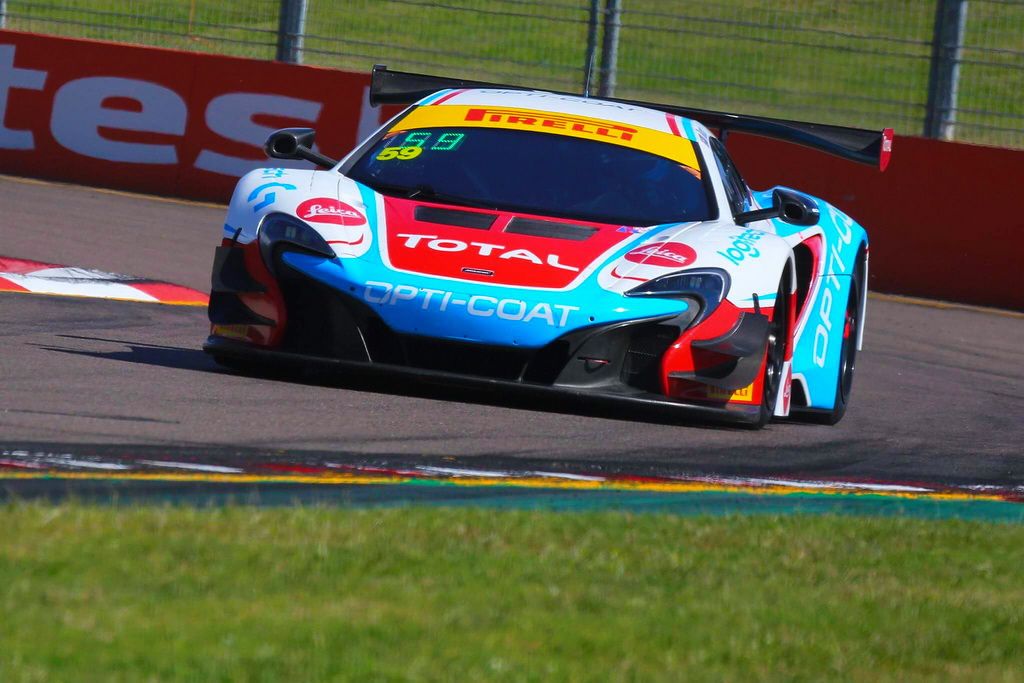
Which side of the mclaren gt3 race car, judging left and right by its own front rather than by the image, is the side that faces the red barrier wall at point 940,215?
back

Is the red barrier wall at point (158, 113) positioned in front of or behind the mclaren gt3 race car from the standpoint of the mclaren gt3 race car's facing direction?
behind

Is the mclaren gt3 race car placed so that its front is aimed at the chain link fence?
no

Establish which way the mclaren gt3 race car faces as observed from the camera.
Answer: facing the viewer
